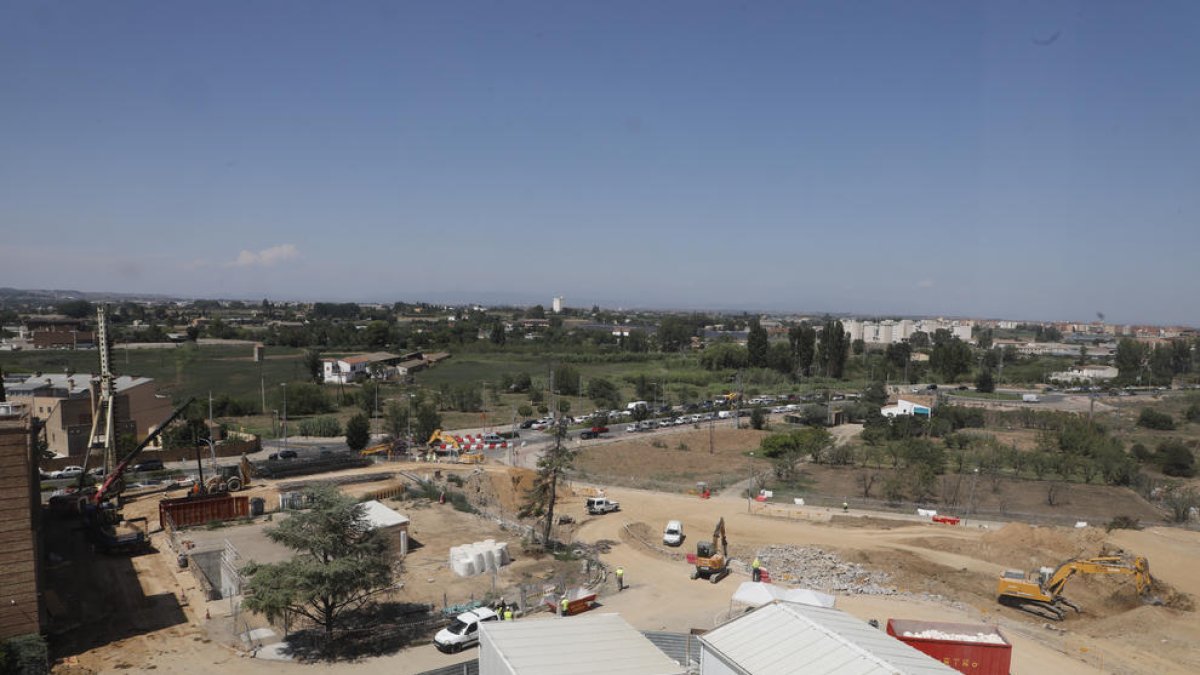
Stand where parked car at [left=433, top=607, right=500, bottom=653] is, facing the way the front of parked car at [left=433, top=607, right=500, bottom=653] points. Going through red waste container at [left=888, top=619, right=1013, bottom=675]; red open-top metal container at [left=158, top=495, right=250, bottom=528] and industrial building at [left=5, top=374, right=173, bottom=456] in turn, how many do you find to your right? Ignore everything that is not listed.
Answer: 2

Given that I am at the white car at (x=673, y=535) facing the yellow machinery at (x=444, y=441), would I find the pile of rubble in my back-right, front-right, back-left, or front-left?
back-right

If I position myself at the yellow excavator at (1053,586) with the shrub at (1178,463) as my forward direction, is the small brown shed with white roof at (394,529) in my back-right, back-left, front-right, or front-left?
back-left

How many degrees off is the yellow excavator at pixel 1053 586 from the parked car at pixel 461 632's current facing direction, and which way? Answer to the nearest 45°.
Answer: approximately 135° to its left

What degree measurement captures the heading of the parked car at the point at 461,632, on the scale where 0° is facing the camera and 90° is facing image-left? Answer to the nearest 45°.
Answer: approximately 45°

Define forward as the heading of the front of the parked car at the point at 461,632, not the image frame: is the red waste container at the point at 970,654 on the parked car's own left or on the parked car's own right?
on the parked car's own left

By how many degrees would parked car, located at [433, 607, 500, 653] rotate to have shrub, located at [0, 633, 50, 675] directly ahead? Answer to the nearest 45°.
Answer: approximately 45° to its right

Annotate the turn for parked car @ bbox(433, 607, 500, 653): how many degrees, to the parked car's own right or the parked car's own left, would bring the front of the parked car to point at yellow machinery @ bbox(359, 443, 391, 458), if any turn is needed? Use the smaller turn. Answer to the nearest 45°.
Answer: approximately 135° to the parked car's own right

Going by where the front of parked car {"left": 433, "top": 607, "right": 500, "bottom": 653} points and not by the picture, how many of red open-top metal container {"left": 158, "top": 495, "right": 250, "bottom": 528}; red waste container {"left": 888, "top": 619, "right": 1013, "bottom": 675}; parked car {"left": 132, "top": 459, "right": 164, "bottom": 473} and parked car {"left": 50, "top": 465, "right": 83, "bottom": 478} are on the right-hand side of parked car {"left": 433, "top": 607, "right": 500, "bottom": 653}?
3

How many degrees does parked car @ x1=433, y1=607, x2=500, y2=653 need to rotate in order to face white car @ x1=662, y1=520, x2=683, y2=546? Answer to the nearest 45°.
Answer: approximately 180°

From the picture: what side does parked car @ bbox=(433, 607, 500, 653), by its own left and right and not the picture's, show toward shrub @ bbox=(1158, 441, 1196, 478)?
back

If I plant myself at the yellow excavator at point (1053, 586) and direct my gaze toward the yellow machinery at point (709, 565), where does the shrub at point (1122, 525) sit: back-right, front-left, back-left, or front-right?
back-right

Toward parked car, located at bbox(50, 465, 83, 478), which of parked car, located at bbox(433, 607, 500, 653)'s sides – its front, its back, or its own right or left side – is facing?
right

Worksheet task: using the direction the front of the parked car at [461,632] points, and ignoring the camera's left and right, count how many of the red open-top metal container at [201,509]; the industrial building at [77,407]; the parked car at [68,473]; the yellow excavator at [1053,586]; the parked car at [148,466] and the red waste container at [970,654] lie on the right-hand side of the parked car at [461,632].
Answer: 4
